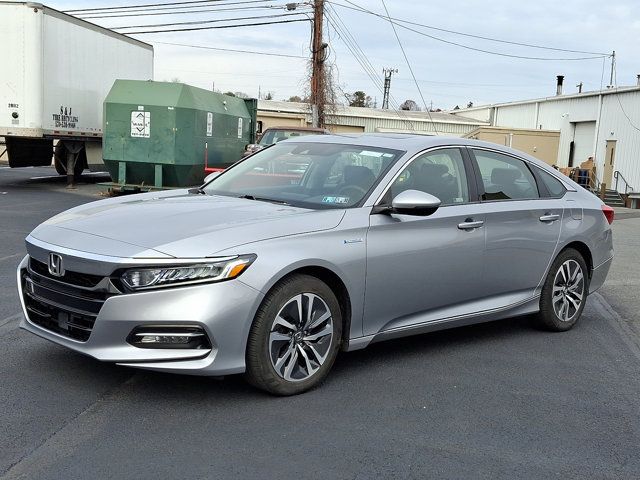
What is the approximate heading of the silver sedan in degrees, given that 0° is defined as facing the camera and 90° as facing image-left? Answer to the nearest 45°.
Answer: approximately 45°

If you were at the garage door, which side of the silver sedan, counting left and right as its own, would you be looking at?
back

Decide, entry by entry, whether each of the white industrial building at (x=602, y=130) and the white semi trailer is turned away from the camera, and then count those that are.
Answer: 0

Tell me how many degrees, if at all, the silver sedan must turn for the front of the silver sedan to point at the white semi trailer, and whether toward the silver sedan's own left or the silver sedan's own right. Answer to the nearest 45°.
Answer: approximately 90° to the silver sedan's own right

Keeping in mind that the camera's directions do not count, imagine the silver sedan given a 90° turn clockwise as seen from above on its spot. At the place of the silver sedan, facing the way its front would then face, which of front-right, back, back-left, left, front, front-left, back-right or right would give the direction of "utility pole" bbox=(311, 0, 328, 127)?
front-right

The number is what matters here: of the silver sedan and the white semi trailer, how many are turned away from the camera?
0

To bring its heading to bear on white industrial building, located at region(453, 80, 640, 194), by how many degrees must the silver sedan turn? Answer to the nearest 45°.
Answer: approximately 180°
